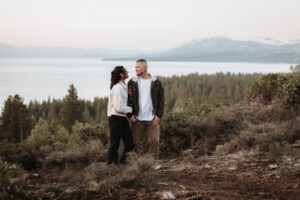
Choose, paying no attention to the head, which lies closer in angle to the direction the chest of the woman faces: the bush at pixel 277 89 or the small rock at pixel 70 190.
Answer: the bush

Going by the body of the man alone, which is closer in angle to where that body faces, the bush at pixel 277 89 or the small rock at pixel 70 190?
the small rock

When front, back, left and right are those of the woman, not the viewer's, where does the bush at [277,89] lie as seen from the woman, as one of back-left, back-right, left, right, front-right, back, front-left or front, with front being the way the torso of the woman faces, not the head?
front-left

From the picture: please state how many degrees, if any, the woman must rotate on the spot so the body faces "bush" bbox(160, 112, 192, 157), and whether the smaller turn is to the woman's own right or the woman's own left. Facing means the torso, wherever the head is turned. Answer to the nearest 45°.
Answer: approximately 45° to the woman's own left

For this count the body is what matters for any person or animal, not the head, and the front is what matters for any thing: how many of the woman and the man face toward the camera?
1

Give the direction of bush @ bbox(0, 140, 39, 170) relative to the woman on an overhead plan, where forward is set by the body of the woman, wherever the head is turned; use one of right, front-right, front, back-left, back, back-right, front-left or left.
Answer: back-left

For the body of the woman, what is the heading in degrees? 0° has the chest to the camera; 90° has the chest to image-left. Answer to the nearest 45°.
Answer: approximately 270°

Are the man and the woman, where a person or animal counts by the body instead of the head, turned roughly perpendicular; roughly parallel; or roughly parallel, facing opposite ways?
roughly perpendicular

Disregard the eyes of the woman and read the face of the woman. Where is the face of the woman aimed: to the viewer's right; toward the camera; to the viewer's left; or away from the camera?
to the viewer's right
